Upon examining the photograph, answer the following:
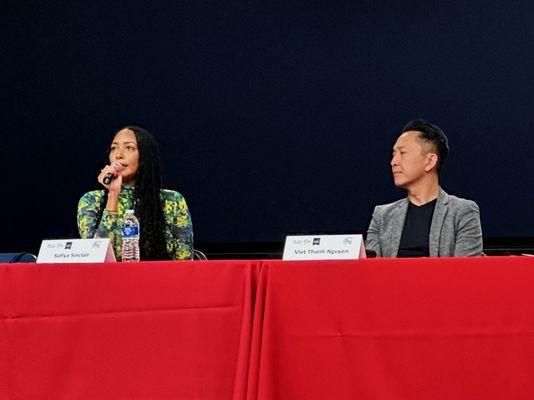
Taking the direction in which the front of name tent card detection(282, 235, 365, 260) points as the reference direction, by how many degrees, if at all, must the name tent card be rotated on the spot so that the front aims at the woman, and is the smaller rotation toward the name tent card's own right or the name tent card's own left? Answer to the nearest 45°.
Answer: approximately 135° to the name tent card's own right

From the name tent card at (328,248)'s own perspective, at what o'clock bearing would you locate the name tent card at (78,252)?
the name tent card at (78,252) is roughly at 3 o'clock from the name tent card at (328,248).

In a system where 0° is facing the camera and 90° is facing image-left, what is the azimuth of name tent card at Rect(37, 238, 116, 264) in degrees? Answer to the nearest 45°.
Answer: approximately 0°

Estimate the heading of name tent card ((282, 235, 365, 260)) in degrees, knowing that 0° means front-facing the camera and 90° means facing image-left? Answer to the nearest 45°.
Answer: approximately 0°

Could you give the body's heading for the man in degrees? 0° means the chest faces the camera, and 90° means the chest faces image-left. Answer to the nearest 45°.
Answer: approximately 45°
